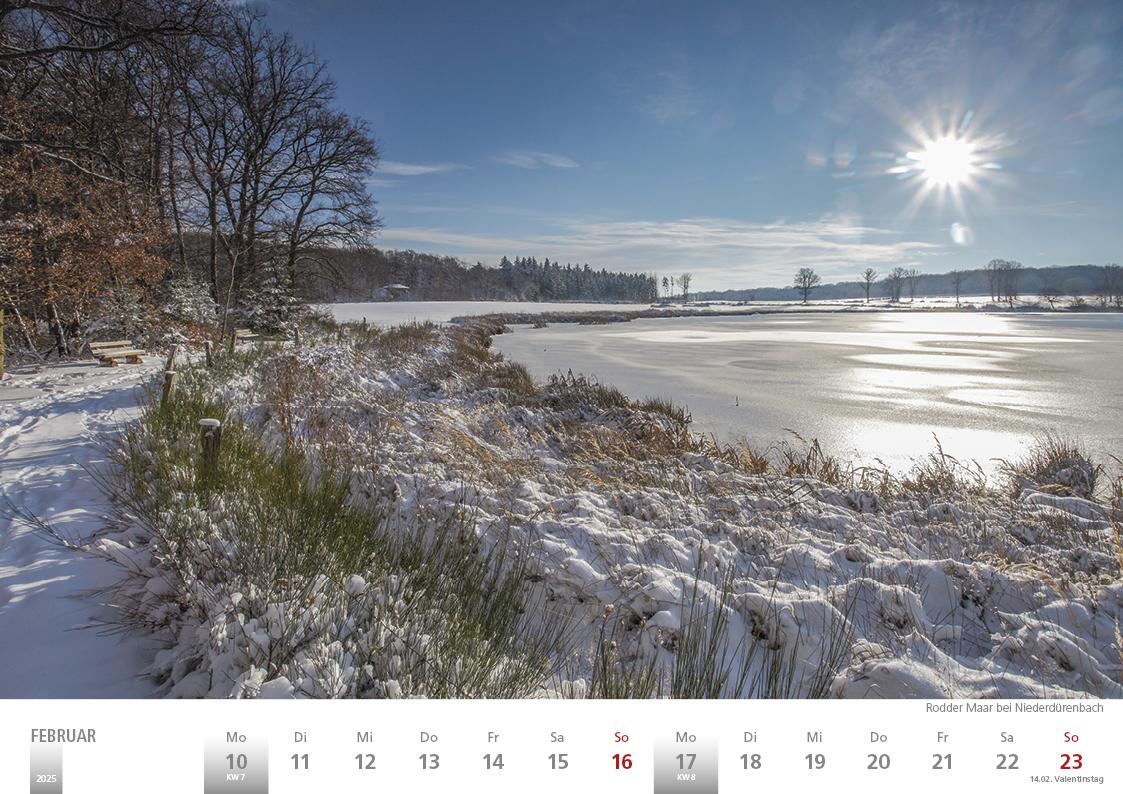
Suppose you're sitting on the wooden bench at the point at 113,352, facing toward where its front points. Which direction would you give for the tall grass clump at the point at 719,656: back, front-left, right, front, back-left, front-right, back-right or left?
front-right

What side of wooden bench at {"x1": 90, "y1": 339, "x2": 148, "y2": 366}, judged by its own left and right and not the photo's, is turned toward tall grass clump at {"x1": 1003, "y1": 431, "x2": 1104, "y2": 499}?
front

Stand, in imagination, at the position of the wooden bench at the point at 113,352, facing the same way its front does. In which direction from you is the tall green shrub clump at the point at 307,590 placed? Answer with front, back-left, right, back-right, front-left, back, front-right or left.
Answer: front-right

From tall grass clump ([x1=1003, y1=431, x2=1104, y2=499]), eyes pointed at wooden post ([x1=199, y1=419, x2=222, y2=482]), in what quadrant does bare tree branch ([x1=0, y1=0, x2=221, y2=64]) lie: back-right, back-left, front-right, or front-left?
front-right

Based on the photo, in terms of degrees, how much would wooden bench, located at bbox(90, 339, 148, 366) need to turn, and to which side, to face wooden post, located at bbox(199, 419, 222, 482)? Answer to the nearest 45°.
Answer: approximately 45° to its right

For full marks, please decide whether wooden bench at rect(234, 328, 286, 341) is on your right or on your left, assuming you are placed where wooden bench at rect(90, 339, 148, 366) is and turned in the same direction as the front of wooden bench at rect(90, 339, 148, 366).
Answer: on your left

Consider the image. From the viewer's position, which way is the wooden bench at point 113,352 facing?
facing the viewer and to the right of the viewer

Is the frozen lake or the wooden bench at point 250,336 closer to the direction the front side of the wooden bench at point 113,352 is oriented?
the frozen lake

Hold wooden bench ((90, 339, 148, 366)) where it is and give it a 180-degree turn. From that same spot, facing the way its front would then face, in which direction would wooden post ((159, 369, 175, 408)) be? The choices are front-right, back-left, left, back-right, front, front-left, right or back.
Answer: back-left

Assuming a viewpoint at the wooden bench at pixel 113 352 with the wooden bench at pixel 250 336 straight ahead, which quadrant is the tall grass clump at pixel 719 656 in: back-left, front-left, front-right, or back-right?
back-right
